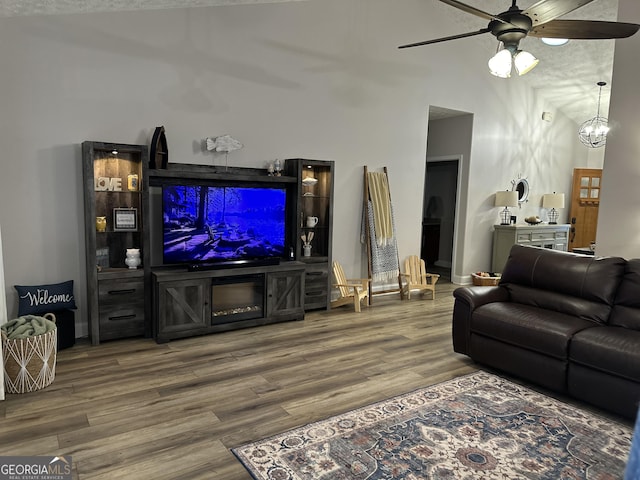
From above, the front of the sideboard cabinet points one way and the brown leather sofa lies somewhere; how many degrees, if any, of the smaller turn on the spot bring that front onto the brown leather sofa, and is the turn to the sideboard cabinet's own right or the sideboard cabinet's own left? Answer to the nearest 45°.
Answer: approximately 45° to the sideboard cabinet's own right

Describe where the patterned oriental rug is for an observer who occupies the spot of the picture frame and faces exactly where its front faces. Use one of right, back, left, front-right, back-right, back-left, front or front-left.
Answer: front-left

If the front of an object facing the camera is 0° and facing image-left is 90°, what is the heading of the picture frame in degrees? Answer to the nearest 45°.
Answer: approximately 0°

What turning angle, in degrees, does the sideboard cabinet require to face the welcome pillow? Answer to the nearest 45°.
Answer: approximately 90° to its right

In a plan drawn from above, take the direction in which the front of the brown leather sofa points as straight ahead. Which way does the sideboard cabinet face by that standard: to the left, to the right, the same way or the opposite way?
to the left

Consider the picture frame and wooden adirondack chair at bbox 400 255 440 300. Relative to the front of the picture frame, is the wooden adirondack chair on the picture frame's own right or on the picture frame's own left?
on the picture frame's own left

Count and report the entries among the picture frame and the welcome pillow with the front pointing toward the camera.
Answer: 2

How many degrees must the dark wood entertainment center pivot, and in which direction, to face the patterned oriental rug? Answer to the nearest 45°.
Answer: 0° — it already faces it

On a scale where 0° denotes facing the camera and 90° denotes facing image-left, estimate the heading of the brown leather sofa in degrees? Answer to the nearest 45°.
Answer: approximately 45°

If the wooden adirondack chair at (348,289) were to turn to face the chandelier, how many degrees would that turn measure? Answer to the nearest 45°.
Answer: approximately 90° to its left

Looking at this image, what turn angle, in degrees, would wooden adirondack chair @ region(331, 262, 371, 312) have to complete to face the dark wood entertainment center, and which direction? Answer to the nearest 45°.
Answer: approximately 90° to its right

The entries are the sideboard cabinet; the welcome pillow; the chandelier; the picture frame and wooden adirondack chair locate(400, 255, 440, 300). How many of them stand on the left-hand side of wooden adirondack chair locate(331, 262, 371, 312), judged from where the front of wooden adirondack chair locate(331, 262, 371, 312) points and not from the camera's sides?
3

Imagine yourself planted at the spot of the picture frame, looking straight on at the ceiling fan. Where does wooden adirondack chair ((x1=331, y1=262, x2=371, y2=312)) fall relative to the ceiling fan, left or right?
left
